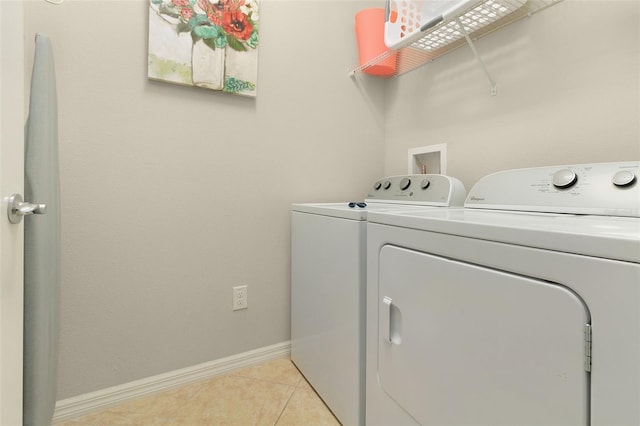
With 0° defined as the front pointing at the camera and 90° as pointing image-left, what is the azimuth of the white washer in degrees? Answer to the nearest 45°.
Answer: approximately 45°

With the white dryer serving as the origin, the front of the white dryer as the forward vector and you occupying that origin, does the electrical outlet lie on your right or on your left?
on your right

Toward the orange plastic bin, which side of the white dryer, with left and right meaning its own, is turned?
right

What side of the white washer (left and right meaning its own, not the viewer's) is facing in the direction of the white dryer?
left

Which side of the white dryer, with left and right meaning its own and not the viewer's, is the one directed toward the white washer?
right
